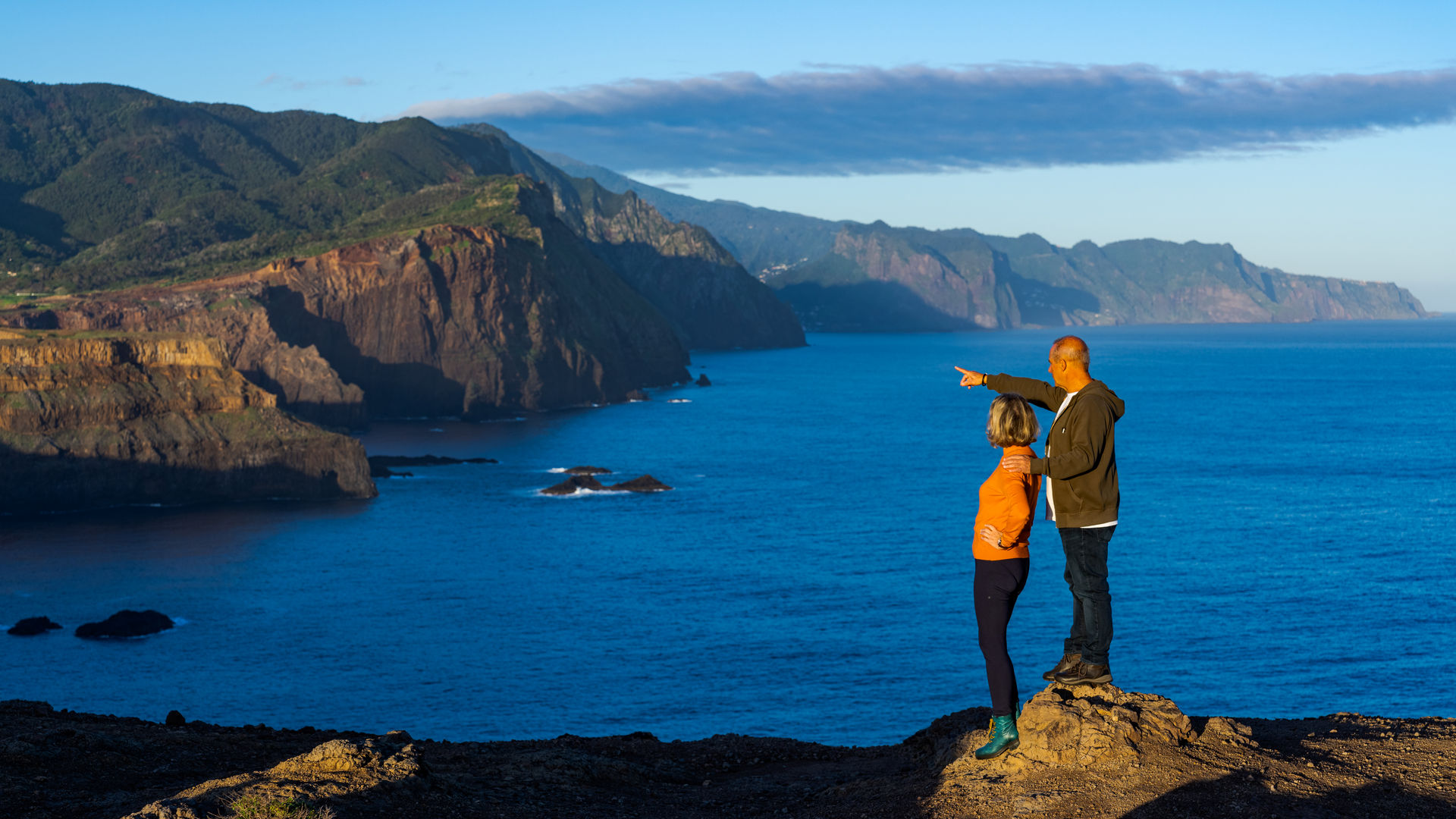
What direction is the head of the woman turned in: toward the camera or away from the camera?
away from the camera

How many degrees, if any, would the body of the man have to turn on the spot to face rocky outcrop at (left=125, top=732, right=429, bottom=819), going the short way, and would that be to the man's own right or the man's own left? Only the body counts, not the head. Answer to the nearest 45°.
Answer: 0° — they already face it

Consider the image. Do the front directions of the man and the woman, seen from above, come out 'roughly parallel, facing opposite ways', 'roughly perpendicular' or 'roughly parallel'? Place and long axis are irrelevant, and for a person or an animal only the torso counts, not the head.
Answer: roughly parallel

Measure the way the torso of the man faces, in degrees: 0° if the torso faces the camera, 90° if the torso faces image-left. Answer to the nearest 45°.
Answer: approximately 90°
